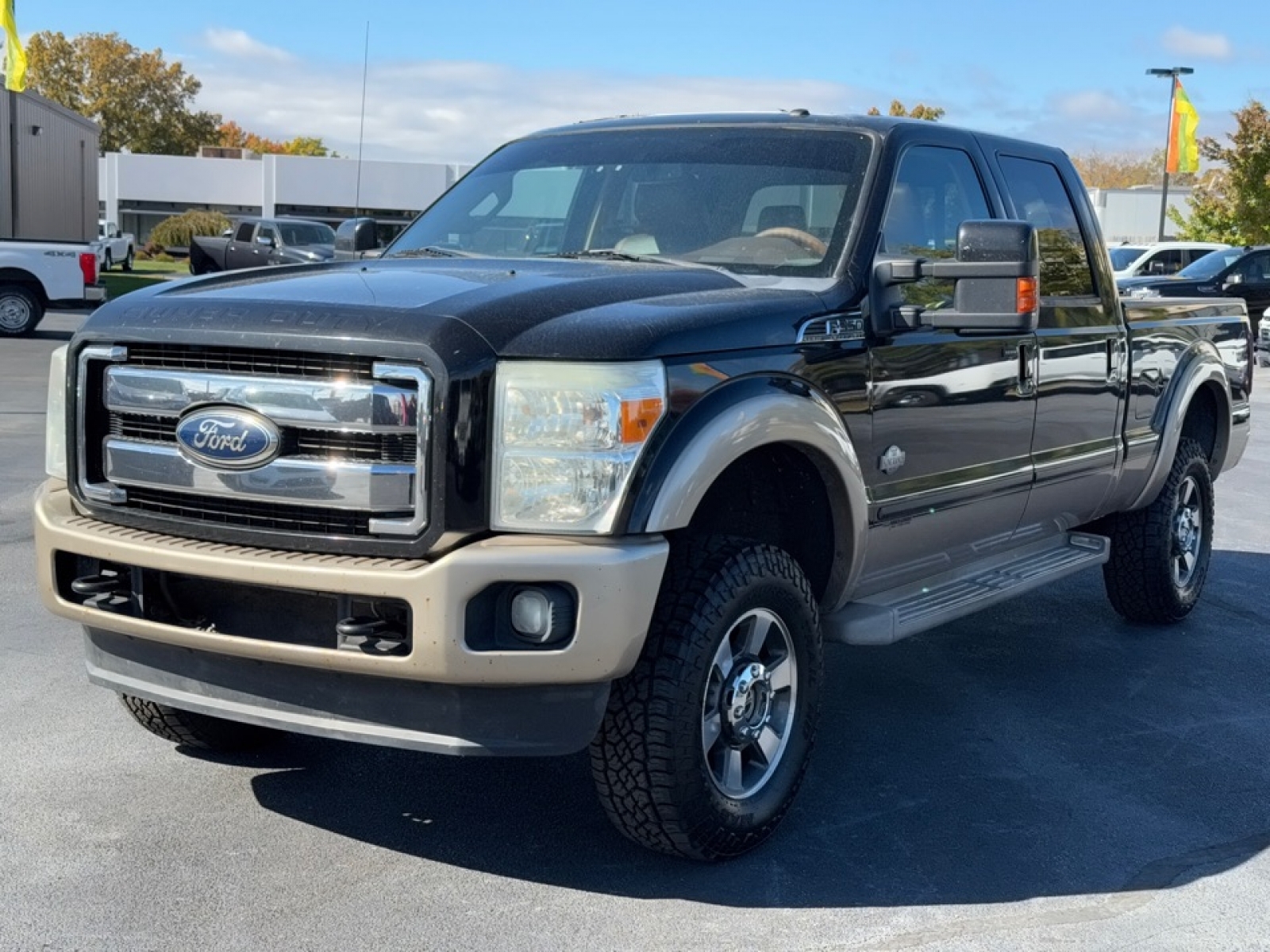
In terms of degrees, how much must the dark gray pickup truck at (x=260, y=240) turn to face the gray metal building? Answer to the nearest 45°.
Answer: approximately 180°

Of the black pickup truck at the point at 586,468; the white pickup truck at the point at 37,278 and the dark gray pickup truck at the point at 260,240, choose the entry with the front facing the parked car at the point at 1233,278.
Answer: the dark gray pickup truck at the point at 260,240

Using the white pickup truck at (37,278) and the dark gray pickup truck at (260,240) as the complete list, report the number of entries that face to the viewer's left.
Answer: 1

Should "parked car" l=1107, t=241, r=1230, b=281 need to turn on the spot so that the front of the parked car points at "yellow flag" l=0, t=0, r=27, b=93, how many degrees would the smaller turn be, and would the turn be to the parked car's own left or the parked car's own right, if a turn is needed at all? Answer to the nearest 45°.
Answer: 0° — it already faces it

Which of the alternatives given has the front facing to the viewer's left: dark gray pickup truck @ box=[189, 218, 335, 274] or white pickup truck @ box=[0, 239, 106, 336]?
the white pickup truck

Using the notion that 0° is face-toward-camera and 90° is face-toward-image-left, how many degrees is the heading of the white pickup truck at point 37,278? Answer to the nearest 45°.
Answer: approximately 90°

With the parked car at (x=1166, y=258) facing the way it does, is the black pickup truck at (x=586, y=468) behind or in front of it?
in front

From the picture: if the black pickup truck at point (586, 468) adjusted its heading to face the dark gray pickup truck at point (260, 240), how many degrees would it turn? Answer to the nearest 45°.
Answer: approximately 135° to its right

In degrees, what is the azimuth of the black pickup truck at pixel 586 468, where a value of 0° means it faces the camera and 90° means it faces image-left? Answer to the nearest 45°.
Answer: approximately 45°

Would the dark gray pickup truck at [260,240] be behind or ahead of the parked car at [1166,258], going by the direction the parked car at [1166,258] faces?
ahead
